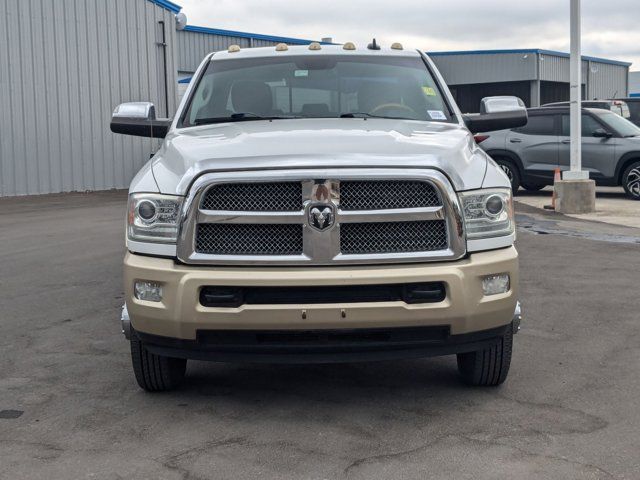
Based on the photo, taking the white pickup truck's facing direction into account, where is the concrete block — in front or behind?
behind

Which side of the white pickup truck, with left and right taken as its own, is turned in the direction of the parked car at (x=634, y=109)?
back

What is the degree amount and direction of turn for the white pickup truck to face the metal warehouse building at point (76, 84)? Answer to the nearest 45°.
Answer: approximately 180°

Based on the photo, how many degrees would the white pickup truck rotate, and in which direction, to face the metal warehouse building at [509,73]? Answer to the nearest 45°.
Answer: approximately 180°

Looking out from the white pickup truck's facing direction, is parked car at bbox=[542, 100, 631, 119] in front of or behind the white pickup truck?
behind

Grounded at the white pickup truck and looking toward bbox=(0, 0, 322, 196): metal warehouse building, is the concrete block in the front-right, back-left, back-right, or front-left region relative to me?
front-right

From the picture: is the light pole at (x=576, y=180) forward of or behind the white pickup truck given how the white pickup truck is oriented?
behind

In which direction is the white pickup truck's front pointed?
toward the camera
